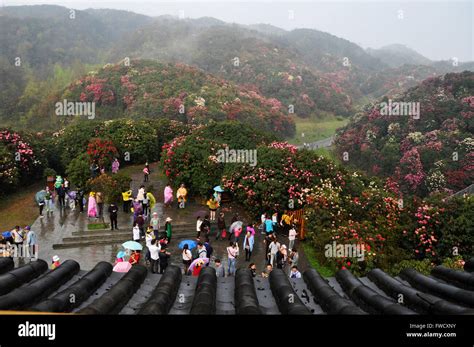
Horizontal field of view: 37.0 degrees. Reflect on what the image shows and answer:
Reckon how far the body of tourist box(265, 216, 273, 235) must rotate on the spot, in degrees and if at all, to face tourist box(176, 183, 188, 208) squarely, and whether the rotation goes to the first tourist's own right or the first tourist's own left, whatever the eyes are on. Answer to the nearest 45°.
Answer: approximately 45° to the first tourist's own left

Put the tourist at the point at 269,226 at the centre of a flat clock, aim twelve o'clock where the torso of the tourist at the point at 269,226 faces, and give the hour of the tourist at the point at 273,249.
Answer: the tourist at the point at 273,249 is roughly at 6 o'clock from the tourist at the point at 269,226.

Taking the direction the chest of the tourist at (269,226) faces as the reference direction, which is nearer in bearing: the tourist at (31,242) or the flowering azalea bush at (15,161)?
the flowering azalea bush

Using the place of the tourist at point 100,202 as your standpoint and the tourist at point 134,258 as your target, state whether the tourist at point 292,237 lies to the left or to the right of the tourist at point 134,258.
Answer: left

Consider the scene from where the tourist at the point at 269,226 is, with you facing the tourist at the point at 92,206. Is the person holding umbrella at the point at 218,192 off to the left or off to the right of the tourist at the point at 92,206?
right

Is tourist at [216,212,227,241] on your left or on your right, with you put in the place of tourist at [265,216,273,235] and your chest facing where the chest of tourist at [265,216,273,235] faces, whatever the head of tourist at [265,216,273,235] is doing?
on your left

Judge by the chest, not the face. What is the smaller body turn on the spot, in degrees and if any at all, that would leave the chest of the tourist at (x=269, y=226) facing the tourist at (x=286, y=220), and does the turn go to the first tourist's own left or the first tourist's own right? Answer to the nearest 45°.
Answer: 0° — they already face them

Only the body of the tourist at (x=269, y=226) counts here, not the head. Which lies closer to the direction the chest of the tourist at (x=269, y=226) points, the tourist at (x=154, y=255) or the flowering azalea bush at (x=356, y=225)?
the flowering azalea bush

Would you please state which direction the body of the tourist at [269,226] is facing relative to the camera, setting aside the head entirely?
away from the camera

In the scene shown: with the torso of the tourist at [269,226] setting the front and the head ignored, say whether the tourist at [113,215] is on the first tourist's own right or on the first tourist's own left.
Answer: on the first tourist's own left
